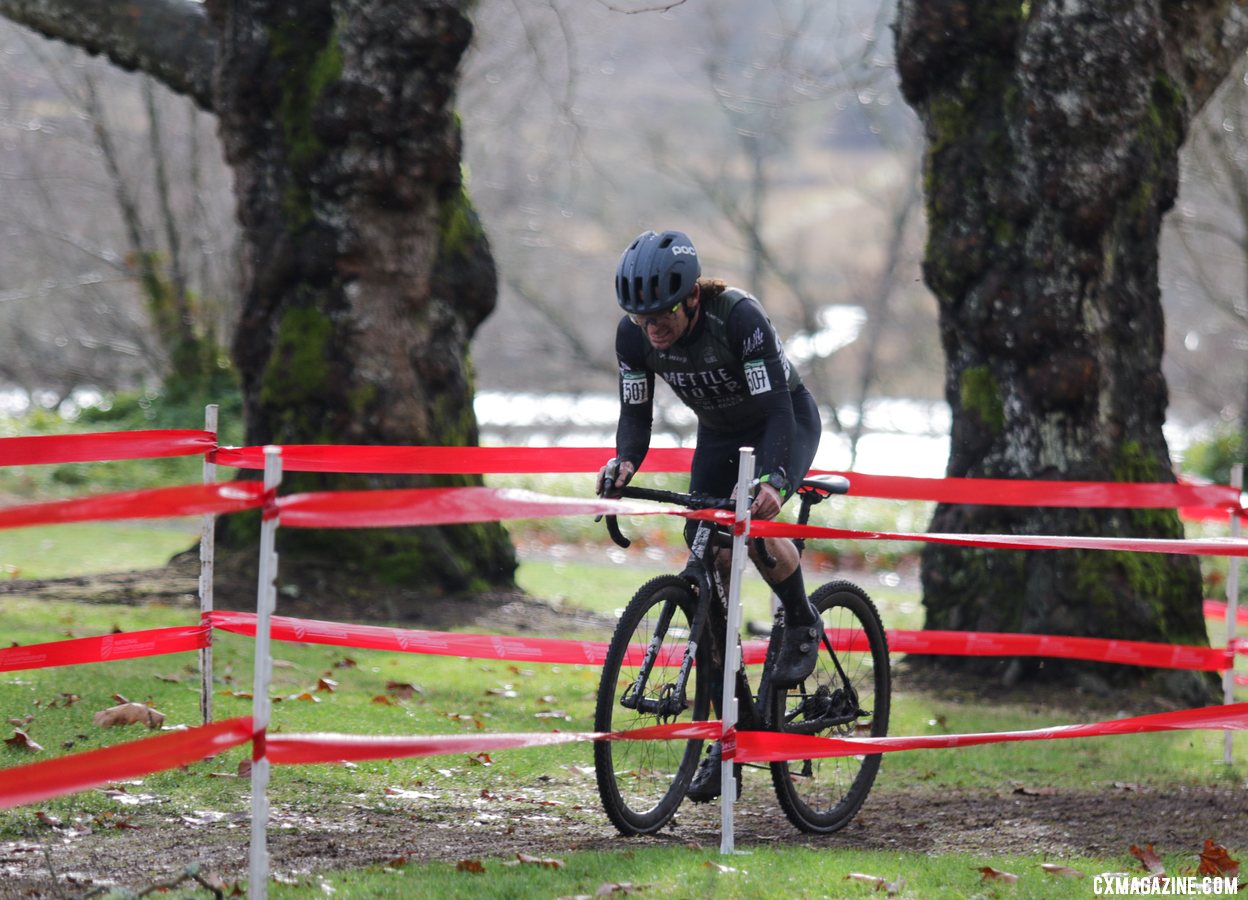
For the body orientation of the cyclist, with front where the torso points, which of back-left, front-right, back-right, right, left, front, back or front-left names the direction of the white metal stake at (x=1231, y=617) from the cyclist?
back

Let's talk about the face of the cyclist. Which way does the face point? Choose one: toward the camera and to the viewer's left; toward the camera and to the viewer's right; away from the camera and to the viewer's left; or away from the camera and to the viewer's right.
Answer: toward the camera and to the viewer's left

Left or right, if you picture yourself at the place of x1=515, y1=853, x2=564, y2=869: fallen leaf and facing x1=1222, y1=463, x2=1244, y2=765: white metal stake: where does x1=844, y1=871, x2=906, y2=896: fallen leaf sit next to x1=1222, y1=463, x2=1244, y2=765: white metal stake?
right

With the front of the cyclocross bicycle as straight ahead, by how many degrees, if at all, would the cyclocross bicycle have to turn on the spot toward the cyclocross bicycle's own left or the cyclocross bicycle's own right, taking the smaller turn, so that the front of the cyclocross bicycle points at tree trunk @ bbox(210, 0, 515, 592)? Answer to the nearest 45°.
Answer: approximately 90° to the cyclocross bicycle's own right

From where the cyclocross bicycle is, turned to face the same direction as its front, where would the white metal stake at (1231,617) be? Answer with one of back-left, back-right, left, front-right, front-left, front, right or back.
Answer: back

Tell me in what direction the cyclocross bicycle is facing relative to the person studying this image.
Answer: facing the viewer and to the left of the viewer

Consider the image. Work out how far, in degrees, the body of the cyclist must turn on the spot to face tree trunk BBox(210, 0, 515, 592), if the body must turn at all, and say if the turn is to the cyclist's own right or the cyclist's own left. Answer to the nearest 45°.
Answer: approximately 90° to the cyclist's own right
